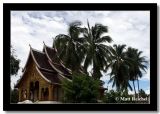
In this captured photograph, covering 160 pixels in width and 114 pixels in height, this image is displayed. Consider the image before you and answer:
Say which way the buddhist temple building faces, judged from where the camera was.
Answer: facing the viewer and to the left of the viewer
